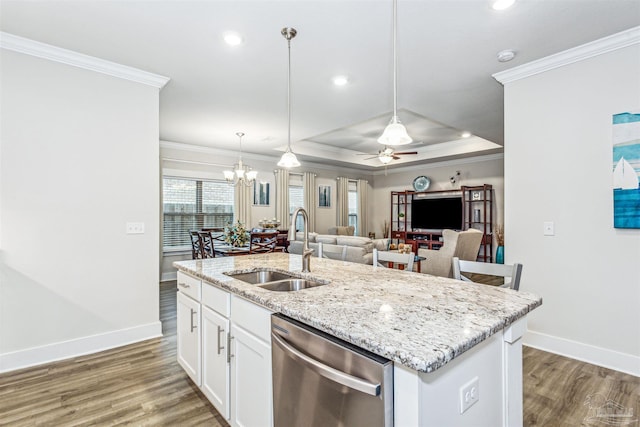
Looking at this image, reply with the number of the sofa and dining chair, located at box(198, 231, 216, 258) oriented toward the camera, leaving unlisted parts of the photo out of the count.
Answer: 0

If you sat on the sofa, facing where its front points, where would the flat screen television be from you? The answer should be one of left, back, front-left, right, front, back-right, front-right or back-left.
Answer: front

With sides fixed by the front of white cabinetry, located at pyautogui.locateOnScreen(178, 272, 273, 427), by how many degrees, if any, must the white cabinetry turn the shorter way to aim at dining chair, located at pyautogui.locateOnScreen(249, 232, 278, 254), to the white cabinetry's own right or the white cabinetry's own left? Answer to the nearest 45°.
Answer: approximately 135° to the white cabinetry's own right

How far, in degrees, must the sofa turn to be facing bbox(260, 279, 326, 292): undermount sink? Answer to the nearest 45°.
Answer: approximately 135° to its right

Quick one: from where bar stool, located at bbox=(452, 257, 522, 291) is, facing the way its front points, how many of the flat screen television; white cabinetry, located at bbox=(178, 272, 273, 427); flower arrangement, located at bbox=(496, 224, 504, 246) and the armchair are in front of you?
1

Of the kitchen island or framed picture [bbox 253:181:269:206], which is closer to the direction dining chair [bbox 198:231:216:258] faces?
the framed picture

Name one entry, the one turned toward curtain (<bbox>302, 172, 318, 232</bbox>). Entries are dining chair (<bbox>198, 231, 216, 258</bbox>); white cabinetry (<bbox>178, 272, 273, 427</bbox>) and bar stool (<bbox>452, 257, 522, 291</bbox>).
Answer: dining chair (<bbox>198, 231, 216, 258</bbox>)

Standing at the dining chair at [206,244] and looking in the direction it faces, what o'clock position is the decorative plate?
The decorative plate is roughly at 1 o'clock from the dining chair.

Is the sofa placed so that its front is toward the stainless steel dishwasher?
no

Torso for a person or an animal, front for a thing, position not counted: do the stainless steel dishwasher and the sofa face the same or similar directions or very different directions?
very different directions

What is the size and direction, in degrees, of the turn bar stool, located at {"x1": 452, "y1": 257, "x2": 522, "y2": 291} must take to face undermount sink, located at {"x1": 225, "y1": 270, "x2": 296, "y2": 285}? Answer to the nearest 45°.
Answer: approximately 45° to its right

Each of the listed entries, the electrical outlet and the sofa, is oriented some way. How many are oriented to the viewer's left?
0

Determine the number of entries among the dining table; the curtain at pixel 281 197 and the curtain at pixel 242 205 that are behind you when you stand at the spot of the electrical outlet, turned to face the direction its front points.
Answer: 3

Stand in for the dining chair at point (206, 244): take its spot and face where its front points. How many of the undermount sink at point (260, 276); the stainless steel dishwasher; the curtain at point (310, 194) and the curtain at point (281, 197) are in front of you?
2

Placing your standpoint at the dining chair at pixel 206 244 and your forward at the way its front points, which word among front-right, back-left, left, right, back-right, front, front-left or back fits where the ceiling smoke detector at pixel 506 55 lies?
right

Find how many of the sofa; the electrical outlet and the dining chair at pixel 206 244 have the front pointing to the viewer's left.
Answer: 0

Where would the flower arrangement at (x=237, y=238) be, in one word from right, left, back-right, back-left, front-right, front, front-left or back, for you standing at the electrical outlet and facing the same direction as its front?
back

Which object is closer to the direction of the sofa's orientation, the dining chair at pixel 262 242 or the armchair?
the armchair
